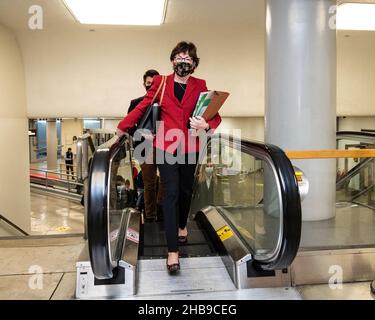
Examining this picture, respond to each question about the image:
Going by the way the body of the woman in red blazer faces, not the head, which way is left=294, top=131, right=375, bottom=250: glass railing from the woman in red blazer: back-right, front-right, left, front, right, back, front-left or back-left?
back-left

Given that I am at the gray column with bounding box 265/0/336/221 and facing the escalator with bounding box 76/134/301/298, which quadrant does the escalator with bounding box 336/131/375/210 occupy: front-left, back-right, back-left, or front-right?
back-left

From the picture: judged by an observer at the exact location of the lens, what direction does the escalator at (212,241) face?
facing the viewer

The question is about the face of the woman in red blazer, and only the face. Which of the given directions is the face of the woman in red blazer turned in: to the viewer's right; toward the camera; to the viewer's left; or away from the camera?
toward the camera

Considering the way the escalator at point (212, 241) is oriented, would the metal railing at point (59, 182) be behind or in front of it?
behind

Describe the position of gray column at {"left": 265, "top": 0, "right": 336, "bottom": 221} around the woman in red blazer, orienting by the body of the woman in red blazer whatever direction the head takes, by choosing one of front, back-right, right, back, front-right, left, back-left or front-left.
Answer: back-left

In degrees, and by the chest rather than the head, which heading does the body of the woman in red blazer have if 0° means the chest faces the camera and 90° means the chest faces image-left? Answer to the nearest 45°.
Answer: approximately 0°

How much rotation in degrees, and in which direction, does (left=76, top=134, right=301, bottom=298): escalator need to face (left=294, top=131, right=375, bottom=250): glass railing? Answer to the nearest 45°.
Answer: approximately 135° to its left
